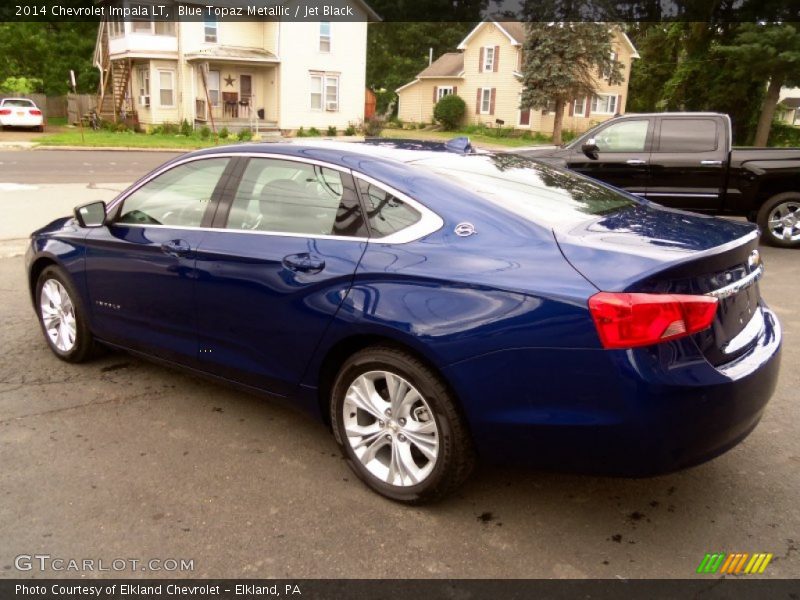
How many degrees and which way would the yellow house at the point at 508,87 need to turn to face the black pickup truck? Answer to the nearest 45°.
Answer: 0° — it already faces it

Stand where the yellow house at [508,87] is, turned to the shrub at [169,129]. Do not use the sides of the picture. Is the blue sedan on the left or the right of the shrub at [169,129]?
left

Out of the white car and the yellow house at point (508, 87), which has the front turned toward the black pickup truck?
the yellow house

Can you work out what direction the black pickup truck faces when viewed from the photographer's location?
facing to the left of the viewer

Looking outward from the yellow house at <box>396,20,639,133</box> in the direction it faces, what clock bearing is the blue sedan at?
The blue sedan is roughly at 12 o'clock from the yellow house.

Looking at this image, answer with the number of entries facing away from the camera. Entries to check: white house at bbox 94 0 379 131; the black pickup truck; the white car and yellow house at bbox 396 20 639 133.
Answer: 1

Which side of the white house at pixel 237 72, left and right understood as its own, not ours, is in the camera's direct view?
front

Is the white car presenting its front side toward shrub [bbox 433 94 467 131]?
no

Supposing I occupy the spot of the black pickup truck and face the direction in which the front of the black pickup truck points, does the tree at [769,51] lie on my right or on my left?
on my right

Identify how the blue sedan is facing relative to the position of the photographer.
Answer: facing away from the viewer and to the left of the viewer

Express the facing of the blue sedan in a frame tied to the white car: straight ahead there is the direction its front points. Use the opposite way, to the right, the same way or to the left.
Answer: the same way

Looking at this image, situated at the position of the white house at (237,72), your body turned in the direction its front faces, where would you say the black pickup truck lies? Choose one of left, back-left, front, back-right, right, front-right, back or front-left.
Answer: front

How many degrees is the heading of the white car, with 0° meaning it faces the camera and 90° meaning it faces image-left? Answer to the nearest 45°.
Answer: approximately 180°

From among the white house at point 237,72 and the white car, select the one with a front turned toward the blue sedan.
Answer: the white house

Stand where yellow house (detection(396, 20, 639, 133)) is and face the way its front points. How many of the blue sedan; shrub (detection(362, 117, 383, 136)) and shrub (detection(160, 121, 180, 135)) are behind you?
0

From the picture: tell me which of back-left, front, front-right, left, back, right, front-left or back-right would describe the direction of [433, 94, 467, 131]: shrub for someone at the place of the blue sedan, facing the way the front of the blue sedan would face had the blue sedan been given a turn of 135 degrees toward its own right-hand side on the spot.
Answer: left

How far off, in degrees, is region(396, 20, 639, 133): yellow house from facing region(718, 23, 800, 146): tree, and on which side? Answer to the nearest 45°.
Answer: approximately 45° to its left

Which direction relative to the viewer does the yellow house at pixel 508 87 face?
toward the camera
